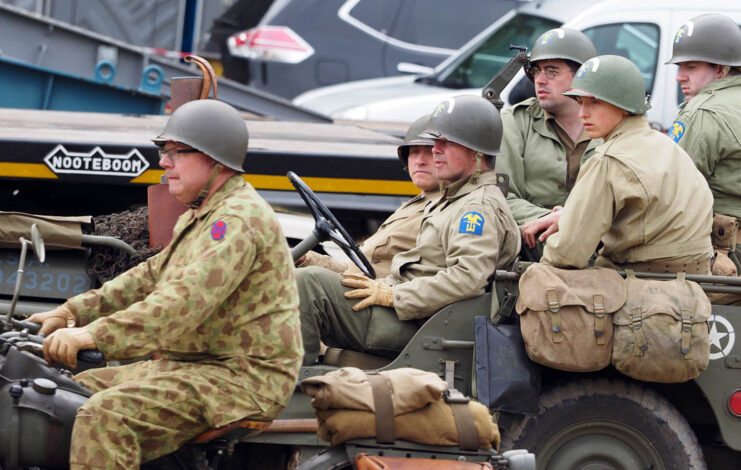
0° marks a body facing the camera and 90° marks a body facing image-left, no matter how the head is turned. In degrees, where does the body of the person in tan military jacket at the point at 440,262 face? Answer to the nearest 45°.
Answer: approximately 90°

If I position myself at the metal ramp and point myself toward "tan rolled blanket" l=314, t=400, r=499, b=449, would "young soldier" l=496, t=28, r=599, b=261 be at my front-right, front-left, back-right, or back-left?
front-left

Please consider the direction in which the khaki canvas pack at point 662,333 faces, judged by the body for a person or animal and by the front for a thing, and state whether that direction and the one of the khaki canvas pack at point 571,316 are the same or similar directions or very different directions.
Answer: same or similar directions

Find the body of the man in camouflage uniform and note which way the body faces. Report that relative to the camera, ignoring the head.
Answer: to the viewer's left

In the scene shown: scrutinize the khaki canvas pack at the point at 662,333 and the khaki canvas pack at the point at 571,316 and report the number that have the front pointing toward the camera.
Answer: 2

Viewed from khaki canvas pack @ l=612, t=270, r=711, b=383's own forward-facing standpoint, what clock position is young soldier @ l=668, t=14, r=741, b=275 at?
The young soldier is roughly at 6 o'clock from the khaki canvas pack.

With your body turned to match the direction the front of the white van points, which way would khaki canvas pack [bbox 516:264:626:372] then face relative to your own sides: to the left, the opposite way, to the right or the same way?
to the left

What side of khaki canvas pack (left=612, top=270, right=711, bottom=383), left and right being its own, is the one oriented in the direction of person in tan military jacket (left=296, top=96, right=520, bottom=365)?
right

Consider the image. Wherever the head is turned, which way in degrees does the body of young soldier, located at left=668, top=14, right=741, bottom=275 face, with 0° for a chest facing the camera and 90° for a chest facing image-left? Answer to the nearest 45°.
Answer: approximately 135°

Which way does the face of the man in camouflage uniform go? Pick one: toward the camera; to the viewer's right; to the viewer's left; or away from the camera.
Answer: to the viewer's left

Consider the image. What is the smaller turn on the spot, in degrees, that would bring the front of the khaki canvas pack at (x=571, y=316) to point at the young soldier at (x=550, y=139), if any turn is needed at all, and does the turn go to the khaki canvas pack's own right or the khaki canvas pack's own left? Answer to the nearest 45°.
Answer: approximately 180°

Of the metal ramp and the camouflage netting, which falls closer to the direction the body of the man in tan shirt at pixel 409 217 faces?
the camouflage netting

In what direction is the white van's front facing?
to the viewer's left

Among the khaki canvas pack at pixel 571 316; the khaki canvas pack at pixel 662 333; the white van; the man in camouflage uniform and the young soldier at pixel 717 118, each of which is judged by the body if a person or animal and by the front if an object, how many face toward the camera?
2

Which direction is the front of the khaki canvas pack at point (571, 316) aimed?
toward the camera
